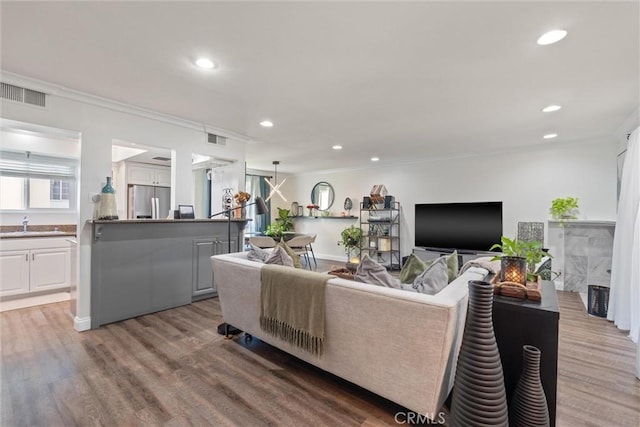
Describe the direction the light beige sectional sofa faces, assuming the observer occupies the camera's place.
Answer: facing away from the viewer and to the right of the viewer

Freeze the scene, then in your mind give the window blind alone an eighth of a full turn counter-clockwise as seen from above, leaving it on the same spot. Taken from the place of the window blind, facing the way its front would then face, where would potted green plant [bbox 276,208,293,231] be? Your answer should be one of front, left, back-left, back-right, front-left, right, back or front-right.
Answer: front

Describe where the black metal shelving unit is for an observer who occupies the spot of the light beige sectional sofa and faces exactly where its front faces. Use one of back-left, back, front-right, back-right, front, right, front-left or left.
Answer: front-left

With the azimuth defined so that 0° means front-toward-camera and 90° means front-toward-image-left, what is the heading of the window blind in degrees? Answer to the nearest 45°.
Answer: approximately 315°

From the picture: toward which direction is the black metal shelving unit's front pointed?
toward the camera

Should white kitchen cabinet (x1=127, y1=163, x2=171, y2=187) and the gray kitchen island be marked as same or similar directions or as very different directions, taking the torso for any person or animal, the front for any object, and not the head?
same or similar directions

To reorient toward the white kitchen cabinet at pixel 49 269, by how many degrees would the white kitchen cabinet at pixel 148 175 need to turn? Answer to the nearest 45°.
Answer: approximately 90° to its right

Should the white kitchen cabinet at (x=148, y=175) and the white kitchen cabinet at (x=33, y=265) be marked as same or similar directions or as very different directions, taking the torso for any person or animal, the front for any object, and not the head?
same or similar directions

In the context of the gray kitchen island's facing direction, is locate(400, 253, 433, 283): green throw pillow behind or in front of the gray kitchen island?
in front

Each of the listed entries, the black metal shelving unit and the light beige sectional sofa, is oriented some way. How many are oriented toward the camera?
1

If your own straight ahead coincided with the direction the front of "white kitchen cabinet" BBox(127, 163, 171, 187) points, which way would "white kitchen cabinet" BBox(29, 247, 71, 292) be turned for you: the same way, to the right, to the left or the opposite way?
the same way

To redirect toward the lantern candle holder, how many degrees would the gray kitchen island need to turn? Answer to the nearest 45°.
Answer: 0° — it already faces it

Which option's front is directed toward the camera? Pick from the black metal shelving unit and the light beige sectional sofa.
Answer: the black metal shelving unit

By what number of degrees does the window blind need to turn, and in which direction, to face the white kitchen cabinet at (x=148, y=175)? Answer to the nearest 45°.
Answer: approximately 45° to its left

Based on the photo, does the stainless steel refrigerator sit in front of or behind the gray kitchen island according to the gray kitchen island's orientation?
behind

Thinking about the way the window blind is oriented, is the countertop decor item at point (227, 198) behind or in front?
in front

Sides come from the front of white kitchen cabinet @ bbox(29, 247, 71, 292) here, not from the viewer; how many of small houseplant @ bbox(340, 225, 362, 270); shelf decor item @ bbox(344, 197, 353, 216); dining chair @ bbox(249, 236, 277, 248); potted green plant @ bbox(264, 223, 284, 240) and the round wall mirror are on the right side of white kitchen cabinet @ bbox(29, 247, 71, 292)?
0

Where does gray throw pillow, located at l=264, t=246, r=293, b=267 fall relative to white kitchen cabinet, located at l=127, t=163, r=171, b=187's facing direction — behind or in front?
in front
